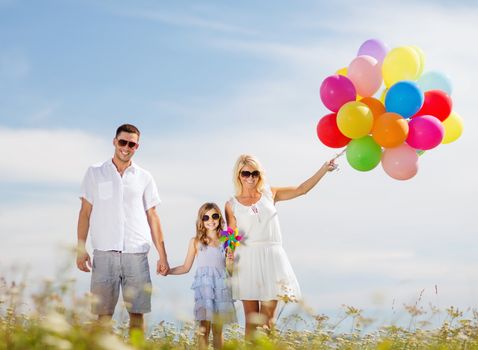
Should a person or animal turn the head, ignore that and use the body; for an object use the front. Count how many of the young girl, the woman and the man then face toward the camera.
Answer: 3

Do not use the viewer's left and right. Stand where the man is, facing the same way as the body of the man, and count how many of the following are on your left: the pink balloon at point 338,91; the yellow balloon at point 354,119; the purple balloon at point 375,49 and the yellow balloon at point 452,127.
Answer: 4

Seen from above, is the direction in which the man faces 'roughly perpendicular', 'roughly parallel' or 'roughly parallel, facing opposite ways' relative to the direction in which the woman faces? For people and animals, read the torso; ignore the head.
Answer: roughly parallel

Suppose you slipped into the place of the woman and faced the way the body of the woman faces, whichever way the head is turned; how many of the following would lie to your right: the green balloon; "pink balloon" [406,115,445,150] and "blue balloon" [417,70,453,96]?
0

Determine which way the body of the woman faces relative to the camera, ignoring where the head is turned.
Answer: toward the camera

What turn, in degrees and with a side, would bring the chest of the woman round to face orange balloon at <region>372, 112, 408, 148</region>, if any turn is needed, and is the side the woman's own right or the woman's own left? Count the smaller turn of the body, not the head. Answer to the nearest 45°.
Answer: approximately 90° to the woman's own left

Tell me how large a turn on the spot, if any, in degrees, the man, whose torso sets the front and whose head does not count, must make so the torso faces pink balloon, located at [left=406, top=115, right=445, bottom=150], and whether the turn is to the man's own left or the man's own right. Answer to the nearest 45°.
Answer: approximately 90° to the man's own left

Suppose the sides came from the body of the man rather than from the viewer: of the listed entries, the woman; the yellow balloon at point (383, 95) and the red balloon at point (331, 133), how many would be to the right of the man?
0

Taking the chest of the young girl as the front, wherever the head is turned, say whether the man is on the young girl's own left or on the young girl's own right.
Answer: on the young girl's own right

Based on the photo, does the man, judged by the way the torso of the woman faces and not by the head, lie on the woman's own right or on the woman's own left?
on the woman's own right

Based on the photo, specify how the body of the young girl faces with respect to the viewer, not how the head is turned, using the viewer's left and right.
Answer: facing the viewer

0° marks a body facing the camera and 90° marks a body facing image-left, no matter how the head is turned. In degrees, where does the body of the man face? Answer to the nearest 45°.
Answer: approximately 0°

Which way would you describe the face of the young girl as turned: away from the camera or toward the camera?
toward the camera

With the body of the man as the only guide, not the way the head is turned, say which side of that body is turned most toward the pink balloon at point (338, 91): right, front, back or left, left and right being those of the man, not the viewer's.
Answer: left

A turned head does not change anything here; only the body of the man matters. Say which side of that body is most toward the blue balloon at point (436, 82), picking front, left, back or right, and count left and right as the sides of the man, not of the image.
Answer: left

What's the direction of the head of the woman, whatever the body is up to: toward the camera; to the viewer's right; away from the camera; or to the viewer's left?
toward the camera

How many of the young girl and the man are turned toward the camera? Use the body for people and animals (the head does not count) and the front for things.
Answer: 2
